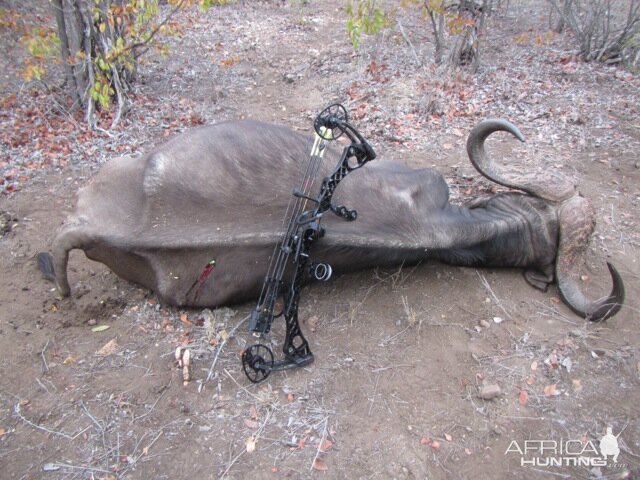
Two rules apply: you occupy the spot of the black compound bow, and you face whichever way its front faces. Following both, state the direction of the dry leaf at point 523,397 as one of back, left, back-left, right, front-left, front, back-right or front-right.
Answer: front

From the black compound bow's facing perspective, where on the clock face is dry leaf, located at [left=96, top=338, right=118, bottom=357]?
The dry leaf is roughly at 6 o'clock from the black compound bow.

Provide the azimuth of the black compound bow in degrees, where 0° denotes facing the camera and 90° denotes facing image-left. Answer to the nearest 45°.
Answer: approximately 270°

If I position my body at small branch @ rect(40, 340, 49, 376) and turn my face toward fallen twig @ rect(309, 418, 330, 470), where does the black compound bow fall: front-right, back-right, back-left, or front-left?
front-left

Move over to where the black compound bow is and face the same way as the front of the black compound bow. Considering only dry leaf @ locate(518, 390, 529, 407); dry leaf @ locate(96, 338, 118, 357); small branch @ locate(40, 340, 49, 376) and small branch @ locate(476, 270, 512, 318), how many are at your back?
2

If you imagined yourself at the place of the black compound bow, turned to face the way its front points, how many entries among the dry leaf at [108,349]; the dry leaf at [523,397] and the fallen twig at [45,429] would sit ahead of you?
1

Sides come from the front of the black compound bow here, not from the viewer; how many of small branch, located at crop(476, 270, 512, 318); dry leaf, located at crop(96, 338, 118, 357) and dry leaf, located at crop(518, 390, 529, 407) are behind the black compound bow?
1

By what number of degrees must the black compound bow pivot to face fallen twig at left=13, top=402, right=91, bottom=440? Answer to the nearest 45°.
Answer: approximately 180°

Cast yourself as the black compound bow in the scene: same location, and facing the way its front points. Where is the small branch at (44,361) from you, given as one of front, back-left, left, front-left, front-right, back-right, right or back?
back
